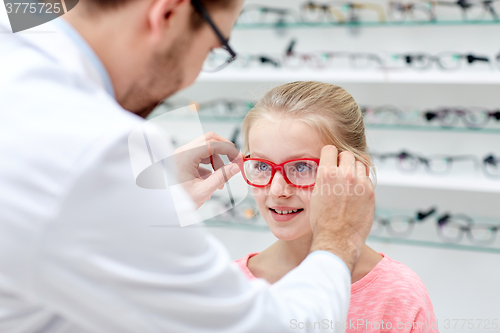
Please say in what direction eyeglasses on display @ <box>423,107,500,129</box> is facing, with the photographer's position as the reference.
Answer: facing the viewer

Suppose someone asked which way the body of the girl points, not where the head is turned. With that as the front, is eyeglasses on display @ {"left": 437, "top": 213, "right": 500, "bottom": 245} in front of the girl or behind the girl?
behind

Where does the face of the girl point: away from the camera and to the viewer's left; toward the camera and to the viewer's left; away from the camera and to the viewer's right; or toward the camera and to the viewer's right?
toward the camera and to the viewer's left

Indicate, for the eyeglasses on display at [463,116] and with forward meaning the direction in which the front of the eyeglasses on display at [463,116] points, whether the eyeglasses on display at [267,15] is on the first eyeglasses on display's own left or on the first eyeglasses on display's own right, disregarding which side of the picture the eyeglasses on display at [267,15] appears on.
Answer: on the first eyeglasses on display's own right

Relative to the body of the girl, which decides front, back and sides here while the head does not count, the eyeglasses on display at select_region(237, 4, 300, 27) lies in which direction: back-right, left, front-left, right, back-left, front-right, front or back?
back-right

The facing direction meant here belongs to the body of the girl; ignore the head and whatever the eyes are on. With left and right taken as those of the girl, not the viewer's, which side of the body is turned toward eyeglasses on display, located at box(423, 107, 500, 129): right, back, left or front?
back

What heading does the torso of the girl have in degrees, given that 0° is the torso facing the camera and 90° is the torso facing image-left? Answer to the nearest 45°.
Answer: approximately 45°

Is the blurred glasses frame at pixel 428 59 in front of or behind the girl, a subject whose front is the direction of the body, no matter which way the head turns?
behind
